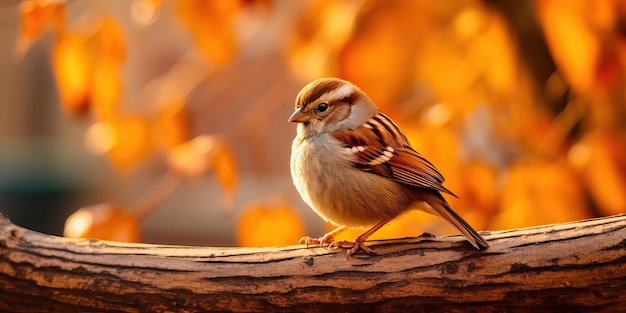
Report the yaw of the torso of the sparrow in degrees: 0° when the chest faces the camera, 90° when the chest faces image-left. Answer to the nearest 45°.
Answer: approximately 90°
